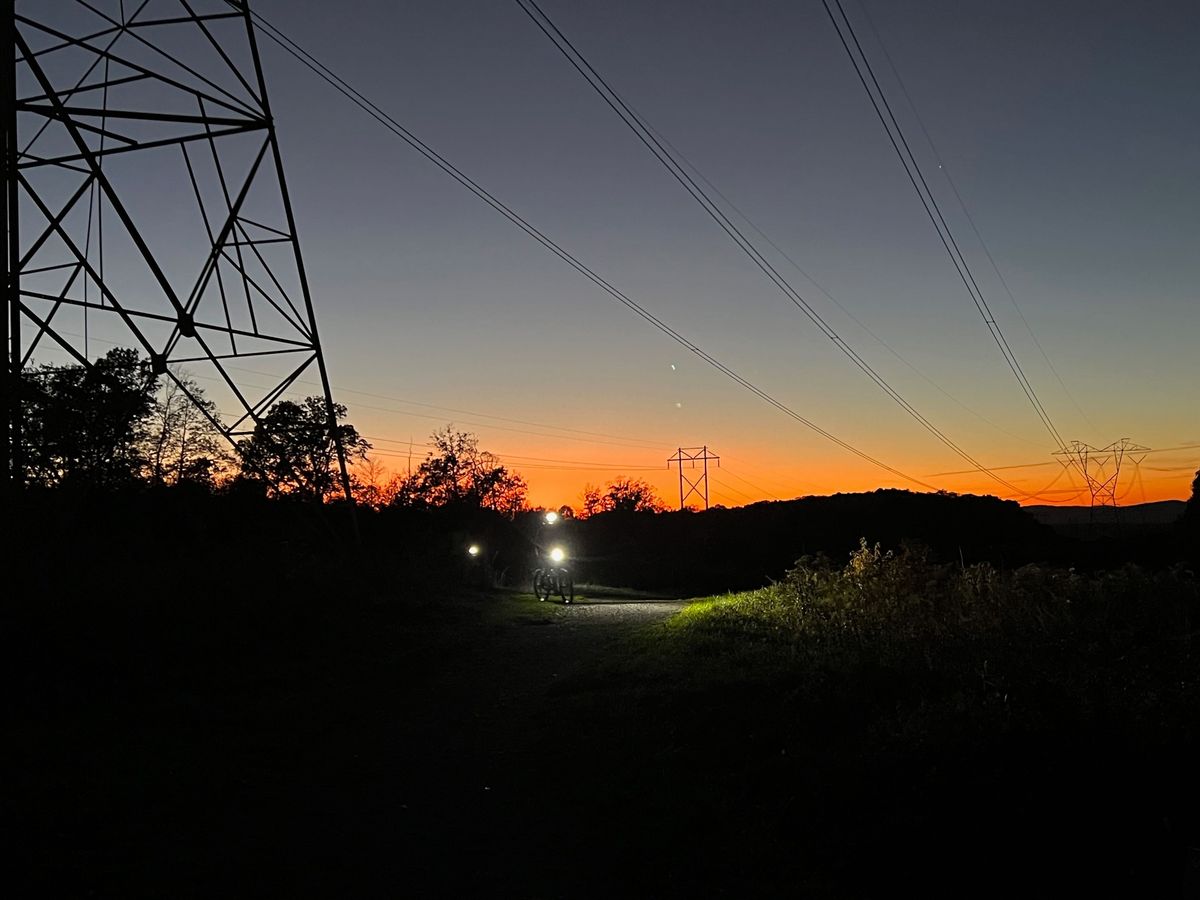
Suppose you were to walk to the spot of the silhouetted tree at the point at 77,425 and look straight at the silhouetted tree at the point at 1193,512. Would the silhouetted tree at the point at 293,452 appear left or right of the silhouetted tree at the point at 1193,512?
left

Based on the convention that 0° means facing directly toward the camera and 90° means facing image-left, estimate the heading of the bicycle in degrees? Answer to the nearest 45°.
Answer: approximately 0°

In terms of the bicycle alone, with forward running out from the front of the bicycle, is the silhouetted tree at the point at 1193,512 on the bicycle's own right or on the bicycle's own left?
on the bicycle's own left

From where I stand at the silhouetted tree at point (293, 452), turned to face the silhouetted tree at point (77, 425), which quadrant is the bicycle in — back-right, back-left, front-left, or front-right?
back-left
